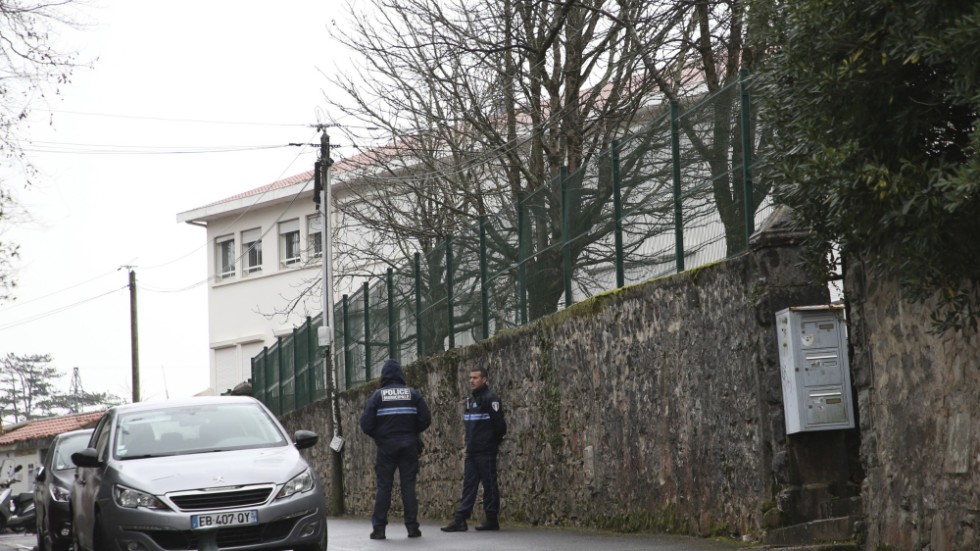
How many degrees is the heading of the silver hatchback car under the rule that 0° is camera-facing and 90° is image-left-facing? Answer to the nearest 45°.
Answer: approximately 0°

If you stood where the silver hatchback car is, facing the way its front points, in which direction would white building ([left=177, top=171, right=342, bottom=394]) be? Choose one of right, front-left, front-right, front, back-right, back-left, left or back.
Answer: back

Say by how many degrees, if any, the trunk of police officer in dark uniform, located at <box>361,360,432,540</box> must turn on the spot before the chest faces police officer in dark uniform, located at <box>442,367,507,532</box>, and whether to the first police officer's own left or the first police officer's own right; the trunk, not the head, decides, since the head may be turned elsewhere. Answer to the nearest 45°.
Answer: approximately 45° to the first police officer's own right

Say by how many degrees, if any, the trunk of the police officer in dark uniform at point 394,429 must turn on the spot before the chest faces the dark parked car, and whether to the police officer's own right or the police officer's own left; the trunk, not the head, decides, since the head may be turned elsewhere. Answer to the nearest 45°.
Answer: approximately 45° to the police officer's own left

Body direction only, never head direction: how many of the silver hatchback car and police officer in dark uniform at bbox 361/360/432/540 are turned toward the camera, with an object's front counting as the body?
1

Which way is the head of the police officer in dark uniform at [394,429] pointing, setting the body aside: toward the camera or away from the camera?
away from the camera

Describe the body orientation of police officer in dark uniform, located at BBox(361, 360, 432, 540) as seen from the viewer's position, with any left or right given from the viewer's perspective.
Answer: facing away from the viewer

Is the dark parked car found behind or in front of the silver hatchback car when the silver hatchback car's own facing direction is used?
behind

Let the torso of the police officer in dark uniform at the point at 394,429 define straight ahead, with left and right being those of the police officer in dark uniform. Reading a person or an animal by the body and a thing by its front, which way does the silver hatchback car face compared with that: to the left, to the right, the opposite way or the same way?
the opposite way

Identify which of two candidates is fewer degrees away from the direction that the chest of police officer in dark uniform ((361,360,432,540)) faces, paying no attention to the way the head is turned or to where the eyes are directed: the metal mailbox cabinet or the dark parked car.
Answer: the dark parked car

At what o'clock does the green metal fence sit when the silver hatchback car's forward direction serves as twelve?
The green metal fence is roughly at 8 o'clock from the silver hatchback car.
